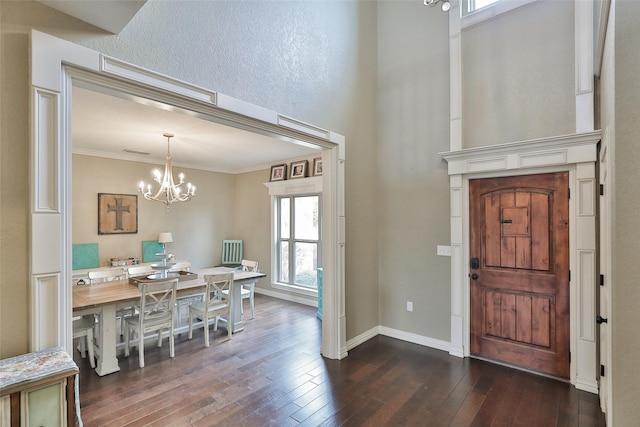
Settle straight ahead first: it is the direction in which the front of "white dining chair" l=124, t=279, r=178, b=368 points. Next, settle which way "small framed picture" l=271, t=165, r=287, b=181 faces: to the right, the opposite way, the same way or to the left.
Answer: to the left

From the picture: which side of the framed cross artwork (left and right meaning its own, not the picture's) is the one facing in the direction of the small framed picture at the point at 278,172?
left

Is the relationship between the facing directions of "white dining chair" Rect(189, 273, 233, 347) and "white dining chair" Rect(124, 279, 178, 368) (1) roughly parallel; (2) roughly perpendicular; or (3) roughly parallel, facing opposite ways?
roughly parallel

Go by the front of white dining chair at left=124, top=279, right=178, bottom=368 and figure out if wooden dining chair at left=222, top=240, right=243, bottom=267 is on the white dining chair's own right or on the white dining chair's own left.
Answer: on the white dining chair's own right

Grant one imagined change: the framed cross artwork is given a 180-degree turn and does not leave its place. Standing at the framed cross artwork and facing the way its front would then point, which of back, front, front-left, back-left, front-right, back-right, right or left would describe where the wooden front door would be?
back-right

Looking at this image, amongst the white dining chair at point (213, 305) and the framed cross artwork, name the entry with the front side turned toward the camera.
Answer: the framed cross artwork

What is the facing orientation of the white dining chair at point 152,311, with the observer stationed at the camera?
facing away from the viewer and to the left of the viewer

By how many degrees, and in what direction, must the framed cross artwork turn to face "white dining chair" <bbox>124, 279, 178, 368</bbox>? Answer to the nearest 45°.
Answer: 0° — it already faces it

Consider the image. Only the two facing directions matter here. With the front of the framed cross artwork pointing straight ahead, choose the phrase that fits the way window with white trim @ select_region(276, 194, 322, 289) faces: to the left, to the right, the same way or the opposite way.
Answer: to the right

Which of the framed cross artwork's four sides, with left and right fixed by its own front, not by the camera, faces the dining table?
front

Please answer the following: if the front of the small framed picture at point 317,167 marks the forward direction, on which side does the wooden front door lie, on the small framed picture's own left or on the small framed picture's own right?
on the small framed picture's own left

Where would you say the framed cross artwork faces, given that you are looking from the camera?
facing the viewer

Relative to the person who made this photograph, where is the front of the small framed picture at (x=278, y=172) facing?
facing the viewer and to the left of the viewer

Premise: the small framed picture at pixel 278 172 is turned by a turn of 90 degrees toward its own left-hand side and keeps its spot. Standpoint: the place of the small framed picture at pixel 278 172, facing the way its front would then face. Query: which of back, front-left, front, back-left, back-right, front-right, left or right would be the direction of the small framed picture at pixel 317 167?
front

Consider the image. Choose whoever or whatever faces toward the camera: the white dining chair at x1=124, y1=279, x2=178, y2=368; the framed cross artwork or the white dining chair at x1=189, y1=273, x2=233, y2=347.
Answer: the framed cross artwork

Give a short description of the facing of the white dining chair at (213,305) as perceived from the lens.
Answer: facing away from the viewer and to the left of the viewer

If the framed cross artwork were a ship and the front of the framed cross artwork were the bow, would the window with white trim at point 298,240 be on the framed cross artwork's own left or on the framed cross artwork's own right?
on the framed cross artwork's own left
